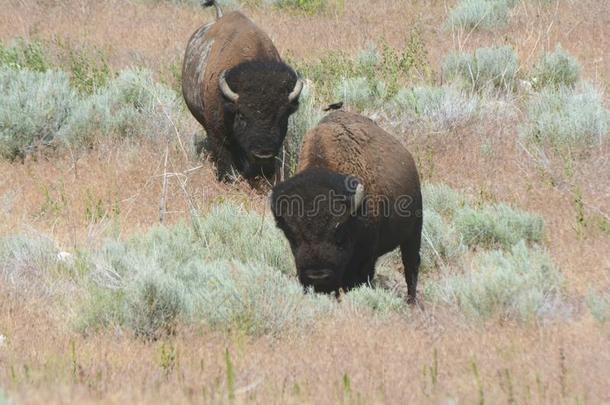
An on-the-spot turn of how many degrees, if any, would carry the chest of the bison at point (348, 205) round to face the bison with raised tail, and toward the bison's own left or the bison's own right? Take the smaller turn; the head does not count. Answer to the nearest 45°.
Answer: approximately 135° to the bison's own right

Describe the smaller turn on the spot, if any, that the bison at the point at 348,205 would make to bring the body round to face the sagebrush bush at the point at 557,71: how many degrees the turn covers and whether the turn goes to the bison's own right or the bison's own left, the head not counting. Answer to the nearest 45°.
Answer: approximately 180°

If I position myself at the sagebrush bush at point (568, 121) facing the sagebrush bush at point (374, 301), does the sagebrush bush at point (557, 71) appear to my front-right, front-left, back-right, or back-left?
back-right

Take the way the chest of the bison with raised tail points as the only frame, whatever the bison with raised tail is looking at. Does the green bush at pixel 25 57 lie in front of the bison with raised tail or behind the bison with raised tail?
behind

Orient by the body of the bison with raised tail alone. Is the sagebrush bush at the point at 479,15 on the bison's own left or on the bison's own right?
on the bison's own left

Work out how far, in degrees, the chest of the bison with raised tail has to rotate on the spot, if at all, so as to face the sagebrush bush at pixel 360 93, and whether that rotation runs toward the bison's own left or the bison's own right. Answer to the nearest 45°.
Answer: approximately 90° to the bison's own left

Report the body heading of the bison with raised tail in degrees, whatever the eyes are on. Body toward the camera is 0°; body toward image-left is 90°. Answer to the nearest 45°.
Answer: approximately 315°

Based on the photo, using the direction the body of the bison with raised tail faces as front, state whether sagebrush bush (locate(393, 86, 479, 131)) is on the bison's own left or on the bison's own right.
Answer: on the bison's own left

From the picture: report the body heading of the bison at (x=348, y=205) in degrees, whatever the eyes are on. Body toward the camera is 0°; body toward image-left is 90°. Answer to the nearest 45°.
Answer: approximately 45°

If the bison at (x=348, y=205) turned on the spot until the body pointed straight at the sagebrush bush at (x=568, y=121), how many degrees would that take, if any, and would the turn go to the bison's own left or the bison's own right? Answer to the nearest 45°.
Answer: approximately 180°

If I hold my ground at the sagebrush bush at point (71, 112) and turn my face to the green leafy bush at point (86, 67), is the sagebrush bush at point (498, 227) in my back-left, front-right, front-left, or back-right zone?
back-right
